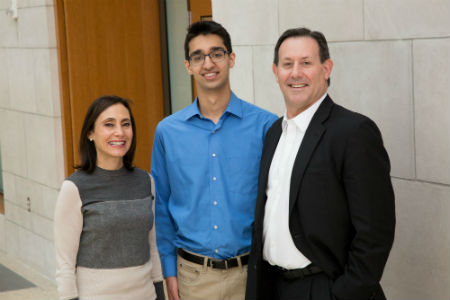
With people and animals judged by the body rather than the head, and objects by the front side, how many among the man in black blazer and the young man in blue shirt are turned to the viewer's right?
0

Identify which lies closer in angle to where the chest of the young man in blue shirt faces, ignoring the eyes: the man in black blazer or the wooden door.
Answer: the man in black blazer

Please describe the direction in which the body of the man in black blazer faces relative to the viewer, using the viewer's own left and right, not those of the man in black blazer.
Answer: facing the viewer and to the left of the viewer

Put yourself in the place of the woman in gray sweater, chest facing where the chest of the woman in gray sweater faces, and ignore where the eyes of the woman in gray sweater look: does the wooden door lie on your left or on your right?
on your left

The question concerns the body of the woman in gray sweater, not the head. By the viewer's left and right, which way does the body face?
facing the viewer and to the right of the viewer

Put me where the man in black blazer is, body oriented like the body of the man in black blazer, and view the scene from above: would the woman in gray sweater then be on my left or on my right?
on my right

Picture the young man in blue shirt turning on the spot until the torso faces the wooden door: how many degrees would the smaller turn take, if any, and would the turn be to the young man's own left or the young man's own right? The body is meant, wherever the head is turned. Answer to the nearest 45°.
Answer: approximately 180°

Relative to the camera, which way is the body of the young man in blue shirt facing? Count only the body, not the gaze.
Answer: toward the camera

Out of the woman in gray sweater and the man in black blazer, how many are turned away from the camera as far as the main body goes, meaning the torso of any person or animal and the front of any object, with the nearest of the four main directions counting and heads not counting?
0
